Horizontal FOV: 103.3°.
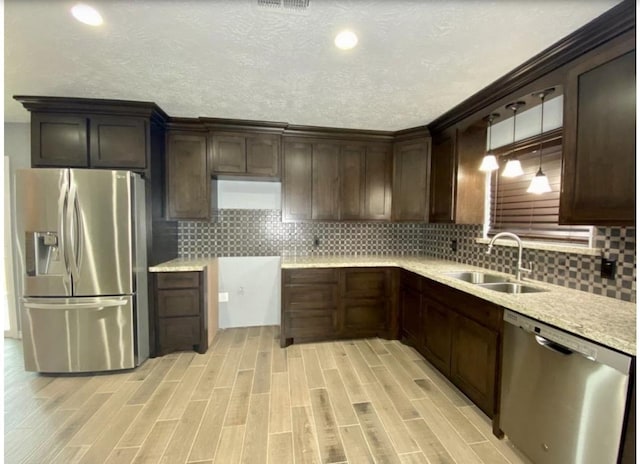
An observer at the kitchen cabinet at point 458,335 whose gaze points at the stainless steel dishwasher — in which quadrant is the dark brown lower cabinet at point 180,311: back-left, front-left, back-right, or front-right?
back-right

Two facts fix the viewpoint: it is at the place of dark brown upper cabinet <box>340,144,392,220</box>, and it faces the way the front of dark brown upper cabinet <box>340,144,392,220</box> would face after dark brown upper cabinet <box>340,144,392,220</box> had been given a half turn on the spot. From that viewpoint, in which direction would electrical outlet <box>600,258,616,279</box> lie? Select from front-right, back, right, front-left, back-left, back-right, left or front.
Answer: back-right

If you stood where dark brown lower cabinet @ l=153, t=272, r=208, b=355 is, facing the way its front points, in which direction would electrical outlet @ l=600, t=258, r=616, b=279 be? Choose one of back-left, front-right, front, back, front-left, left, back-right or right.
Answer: front-left

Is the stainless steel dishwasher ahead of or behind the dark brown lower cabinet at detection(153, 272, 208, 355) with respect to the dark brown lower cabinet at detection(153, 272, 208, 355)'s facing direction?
ahead

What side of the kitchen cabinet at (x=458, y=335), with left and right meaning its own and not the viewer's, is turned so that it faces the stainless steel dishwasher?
left

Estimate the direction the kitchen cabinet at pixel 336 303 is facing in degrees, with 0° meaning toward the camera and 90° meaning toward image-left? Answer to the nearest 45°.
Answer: approximately 0°

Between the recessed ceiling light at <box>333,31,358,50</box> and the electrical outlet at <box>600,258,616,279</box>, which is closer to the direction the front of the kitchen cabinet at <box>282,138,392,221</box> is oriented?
the recessed ceiling light

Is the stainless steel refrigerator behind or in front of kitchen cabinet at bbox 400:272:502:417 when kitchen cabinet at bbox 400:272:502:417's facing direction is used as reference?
in front
